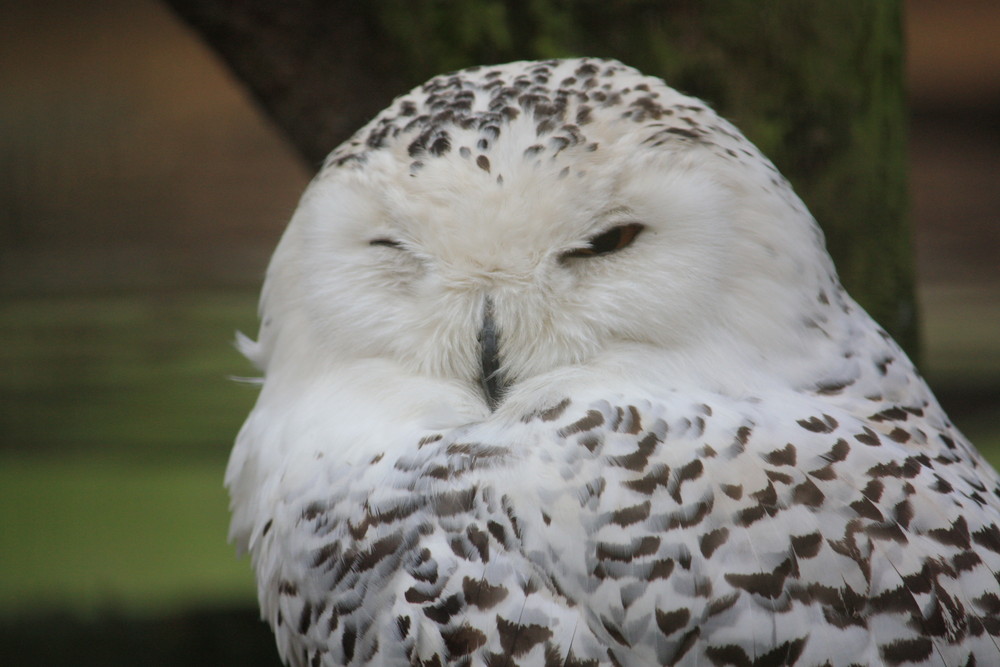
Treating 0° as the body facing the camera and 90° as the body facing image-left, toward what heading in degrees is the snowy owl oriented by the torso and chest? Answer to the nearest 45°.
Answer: approximately 45°

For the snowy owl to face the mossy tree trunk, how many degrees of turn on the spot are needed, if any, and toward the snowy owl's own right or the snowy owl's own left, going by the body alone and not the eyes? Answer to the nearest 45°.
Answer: approximately 135° to the snowy owl's own right
